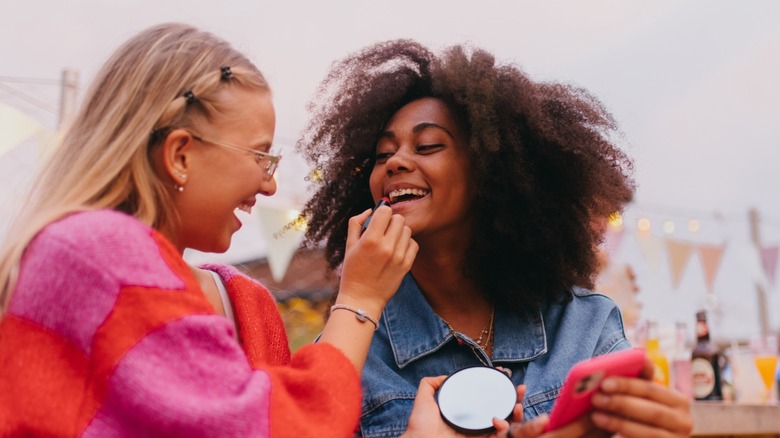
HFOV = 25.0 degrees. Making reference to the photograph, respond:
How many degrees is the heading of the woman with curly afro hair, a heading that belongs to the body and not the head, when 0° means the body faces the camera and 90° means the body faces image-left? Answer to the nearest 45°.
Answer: approximately 0°

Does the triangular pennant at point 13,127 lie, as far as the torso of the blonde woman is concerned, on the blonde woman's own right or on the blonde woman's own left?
on the blonde woman's own left

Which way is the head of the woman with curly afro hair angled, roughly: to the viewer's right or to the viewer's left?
to the viewer's left

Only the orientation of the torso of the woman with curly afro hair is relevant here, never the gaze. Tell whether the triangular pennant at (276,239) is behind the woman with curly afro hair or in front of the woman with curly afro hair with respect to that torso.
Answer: behind

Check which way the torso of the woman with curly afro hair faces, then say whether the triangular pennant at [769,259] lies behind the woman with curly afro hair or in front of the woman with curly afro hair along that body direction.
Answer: behind

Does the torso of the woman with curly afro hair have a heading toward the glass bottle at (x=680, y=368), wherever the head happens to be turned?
no

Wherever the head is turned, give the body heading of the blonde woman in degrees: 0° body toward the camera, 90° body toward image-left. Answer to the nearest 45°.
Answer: approximately 270°

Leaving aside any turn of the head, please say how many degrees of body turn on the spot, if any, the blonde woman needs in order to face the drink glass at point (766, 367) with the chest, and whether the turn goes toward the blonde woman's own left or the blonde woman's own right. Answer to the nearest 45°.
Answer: approximately 45° to the blonde woman's own left

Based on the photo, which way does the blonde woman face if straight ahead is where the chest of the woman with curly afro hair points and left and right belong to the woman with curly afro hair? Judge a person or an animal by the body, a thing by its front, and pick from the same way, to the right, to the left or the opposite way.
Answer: to the left

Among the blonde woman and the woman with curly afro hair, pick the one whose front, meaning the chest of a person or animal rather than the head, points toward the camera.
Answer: the woman with curly afro hair

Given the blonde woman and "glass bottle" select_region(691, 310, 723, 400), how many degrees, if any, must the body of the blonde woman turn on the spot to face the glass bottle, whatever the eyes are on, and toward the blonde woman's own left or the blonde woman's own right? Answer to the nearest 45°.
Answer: approximately 45° to the blonde woman's own left

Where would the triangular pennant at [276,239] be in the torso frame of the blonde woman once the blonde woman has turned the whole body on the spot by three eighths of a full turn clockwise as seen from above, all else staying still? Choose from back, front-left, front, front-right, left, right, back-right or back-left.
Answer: back-right

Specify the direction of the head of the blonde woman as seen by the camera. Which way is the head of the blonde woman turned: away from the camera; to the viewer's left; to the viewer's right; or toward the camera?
to the viewer's right
